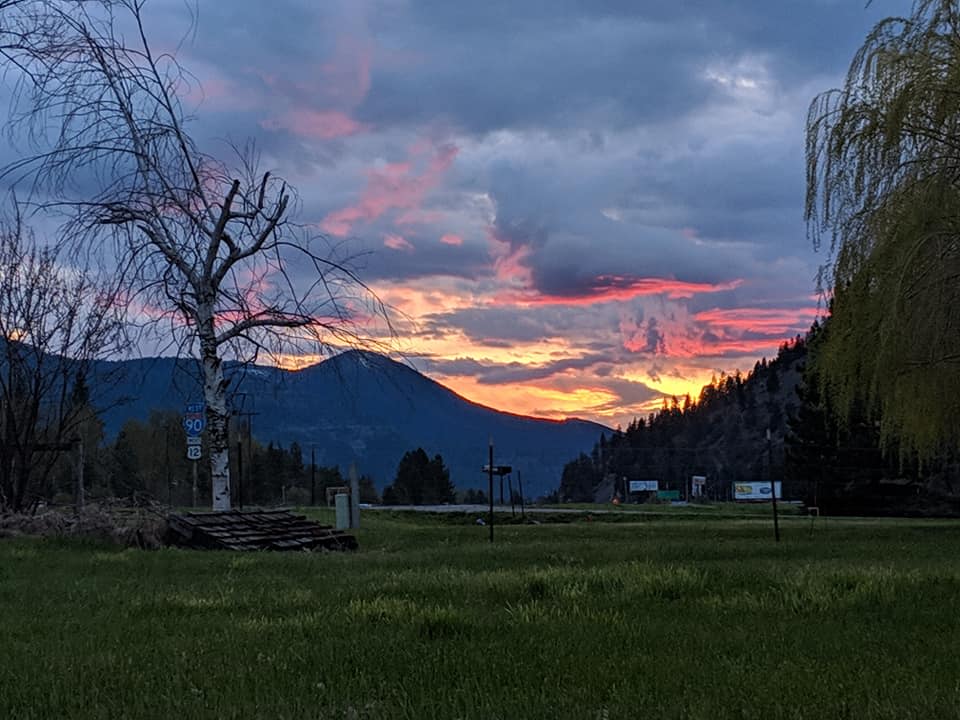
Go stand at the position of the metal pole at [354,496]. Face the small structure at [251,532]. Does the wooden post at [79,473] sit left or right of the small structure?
right

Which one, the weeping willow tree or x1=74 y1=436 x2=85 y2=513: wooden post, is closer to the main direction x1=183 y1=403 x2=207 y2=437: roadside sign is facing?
the weeping willow tree

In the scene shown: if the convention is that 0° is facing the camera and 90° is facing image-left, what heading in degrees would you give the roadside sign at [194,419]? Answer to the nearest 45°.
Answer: approximately 0°

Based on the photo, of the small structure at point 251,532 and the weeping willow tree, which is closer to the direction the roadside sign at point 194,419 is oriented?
the small structure

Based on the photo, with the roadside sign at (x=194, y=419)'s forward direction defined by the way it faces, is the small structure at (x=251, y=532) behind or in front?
in front

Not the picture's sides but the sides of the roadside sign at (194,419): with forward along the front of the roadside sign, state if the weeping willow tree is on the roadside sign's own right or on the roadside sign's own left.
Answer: on the roadside sign's own left
